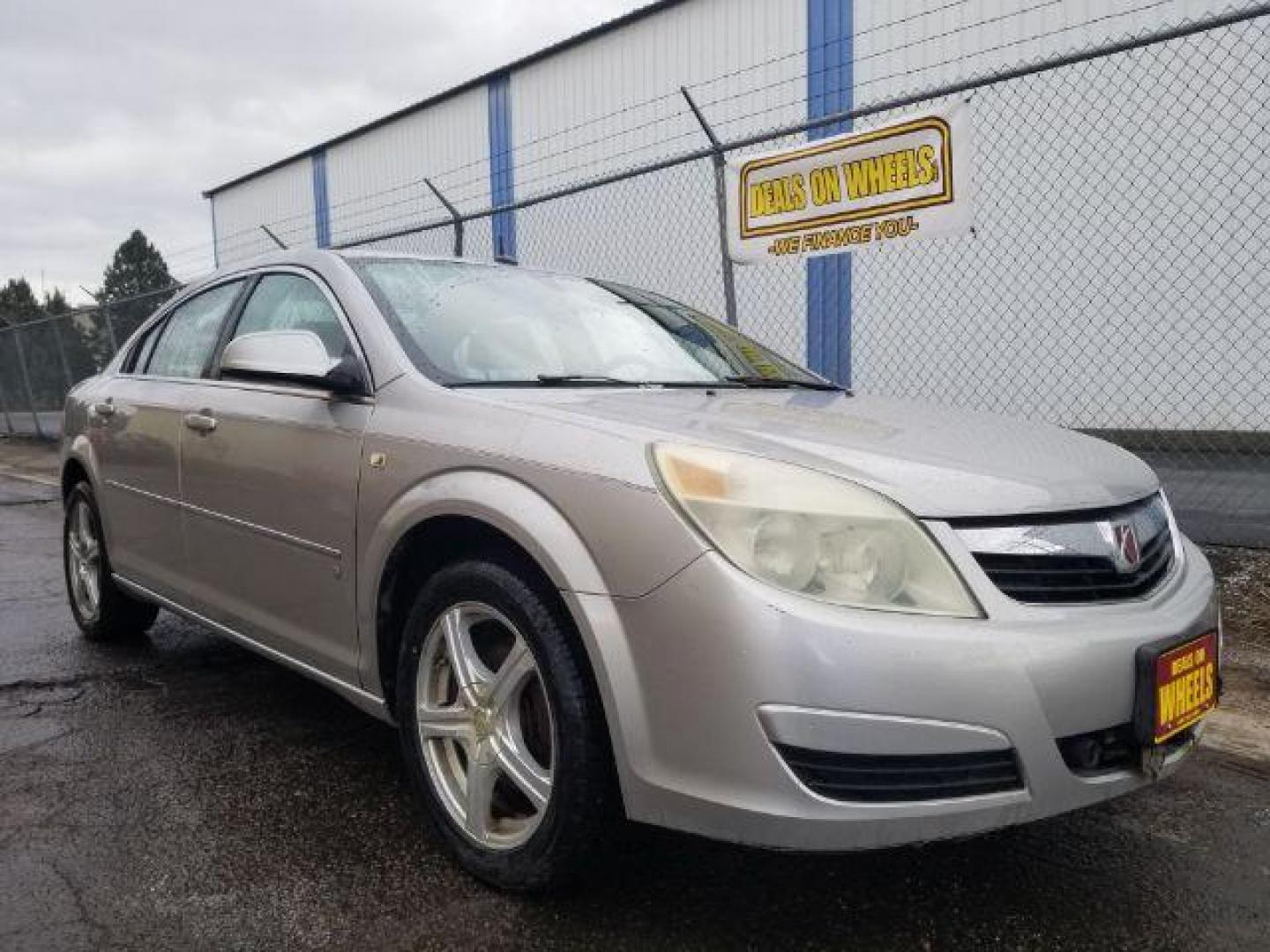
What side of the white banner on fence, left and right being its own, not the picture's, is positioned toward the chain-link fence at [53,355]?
right

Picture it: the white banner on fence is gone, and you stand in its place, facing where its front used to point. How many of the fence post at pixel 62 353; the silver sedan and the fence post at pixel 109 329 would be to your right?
2

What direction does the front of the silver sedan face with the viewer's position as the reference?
facing the viewer and to the right of the viewer

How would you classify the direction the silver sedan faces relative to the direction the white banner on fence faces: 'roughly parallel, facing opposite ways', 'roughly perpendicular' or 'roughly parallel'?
roughly perpendicular

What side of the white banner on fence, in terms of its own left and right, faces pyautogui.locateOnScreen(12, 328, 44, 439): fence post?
right

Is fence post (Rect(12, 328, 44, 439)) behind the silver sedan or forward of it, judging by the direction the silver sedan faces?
behind

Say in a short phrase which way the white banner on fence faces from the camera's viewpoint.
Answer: facing the viewer and to the left of the viewer

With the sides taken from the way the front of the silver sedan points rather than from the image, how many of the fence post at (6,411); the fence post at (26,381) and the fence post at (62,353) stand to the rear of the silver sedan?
3

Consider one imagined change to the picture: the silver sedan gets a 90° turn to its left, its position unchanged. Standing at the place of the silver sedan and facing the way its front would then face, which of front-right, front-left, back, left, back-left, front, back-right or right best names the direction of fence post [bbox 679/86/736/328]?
front-left

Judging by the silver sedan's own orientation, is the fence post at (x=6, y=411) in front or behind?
behind

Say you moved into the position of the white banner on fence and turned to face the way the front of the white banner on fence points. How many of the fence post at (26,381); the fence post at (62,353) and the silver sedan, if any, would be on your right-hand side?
2

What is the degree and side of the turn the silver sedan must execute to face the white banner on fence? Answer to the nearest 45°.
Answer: approximately 135° to its left

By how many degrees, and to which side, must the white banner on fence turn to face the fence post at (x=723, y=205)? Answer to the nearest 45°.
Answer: approximately 90° to its right

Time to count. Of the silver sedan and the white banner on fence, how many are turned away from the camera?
0
